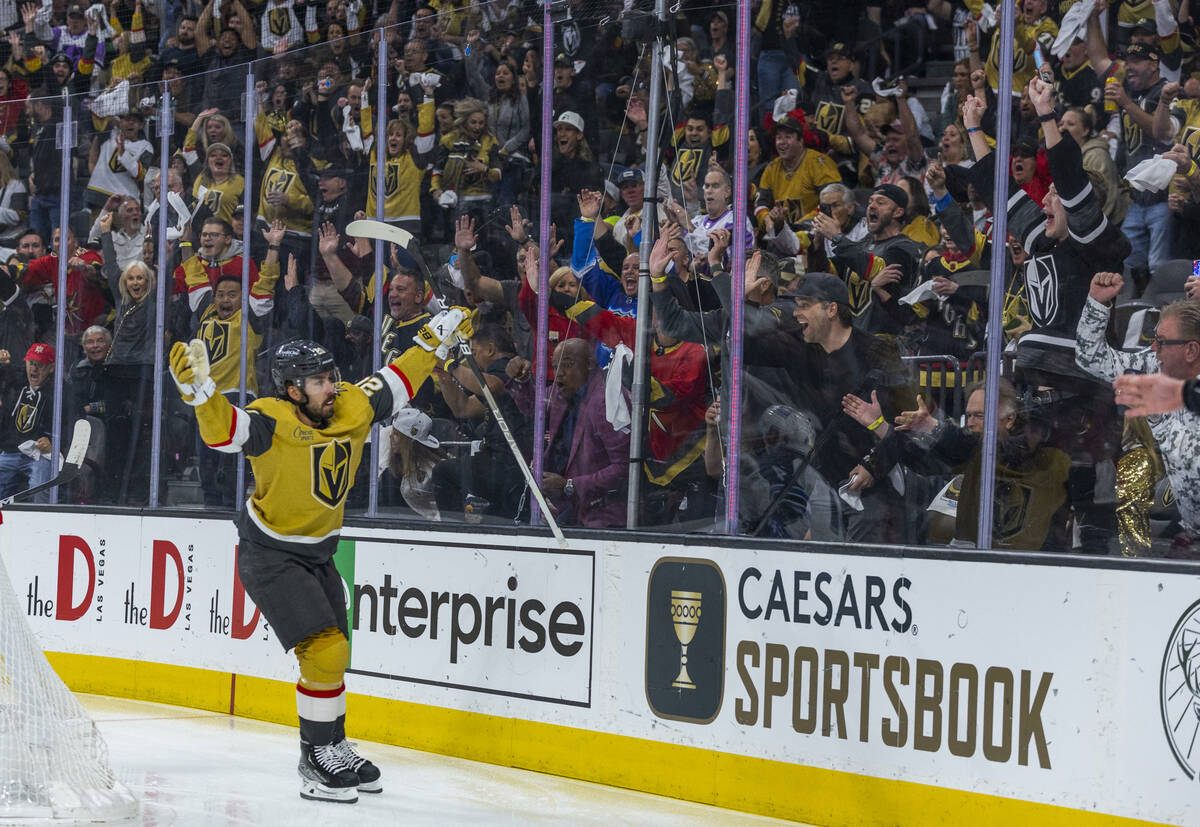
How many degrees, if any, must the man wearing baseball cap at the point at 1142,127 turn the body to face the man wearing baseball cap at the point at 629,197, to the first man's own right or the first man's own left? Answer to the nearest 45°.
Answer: approximately 45° to the first man's own right

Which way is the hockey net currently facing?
to the viewer's left

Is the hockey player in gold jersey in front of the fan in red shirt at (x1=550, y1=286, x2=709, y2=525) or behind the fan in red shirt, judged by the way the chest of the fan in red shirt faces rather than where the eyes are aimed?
in front

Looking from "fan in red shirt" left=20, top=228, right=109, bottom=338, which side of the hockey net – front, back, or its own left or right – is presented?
right

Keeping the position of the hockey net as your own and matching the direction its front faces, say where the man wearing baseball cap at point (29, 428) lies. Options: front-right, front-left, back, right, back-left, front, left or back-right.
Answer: right

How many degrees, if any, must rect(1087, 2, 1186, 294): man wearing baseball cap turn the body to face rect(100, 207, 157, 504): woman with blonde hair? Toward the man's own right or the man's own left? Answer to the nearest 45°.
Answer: approximately 45° to the man's own right

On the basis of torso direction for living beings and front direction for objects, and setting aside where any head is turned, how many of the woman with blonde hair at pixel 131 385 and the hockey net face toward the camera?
1

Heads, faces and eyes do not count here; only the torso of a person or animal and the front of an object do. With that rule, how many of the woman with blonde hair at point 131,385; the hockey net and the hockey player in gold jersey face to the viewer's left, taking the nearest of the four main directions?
1

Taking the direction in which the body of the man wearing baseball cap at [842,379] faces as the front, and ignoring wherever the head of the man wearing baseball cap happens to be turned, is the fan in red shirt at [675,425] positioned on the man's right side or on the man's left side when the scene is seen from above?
on the man's right side
